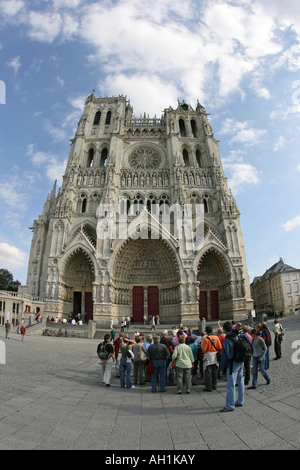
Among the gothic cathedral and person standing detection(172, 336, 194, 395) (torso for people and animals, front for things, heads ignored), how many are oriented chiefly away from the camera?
1

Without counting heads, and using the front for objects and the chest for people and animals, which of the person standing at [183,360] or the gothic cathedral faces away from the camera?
the person standing

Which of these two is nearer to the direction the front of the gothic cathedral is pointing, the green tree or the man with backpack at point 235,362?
the man with backpack

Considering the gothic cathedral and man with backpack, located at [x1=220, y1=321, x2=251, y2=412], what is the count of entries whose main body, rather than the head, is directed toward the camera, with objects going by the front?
1

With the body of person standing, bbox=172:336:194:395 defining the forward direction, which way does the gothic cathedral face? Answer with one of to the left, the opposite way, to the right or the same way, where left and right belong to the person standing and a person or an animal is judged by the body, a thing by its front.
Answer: the opposite way

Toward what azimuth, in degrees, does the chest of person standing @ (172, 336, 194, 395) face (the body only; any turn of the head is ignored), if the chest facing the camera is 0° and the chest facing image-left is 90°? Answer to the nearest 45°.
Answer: approximately 180°

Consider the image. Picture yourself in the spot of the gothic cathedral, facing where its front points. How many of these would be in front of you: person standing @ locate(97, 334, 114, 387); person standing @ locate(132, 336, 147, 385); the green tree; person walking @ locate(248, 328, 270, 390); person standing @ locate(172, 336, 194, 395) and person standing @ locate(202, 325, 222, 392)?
5

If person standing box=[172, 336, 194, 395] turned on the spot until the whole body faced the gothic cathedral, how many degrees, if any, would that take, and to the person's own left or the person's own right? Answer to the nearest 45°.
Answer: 0° — they already face it

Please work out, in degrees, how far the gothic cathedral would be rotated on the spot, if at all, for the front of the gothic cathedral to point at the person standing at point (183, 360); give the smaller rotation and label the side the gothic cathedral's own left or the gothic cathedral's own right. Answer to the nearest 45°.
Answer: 0° — it already faces them

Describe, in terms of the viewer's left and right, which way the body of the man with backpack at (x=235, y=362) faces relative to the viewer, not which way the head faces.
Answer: facing away from the viewer and to the left of the viewer
